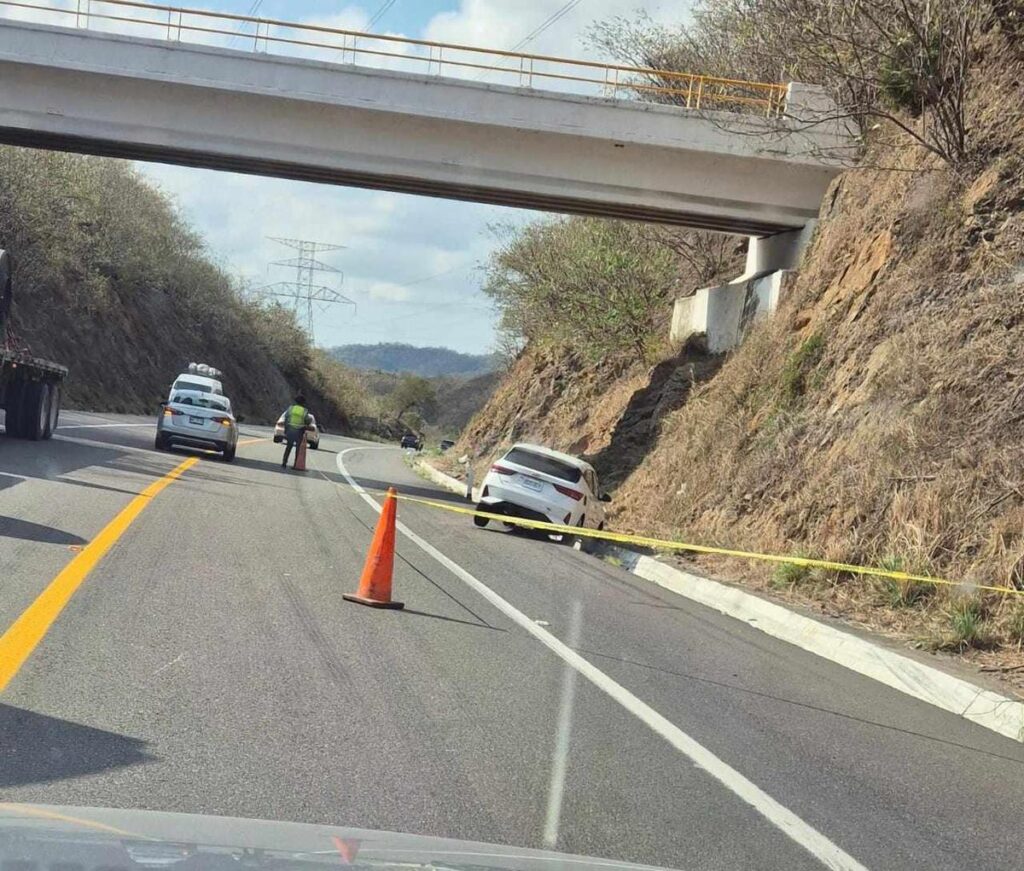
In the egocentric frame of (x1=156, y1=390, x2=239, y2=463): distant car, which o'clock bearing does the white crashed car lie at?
The white crashed car is roughly at 5 o'clock from the distant car.

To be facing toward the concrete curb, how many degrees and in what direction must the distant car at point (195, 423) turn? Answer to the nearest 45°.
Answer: approximately 180°

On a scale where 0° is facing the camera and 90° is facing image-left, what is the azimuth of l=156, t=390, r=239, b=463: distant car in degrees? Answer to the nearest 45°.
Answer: approximately 180°

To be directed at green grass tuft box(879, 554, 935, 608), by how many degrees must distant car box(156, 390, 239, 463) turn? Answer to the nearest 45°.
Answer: approximately 180°

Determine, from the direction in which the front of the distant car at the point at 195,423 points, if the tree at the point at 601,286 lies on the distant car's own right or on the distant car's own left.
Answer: on the distant car's own right

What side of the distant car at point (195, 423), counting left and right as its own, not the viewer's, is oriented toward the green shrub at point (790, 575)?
back

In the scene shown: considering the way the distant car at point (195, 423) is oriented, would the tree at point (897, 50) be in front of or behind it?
behind

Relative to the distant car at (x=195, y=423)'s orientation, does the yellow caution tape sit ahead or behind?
behind

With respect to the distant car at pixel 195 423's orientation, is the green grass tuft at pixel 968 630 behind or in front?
behind

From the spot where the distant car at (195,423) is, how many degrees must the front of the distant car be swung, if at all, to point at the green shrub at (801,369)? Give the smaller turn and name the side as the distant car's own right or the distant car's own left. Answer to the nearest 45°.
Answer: approximately 135° to the distant car's own right

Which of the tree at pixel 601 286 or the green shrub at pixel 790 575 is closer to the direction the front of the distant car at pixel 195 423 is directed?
the tree

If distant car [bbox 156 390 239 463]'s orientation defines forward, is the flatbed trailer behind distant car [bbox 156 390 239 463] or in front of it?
behind
